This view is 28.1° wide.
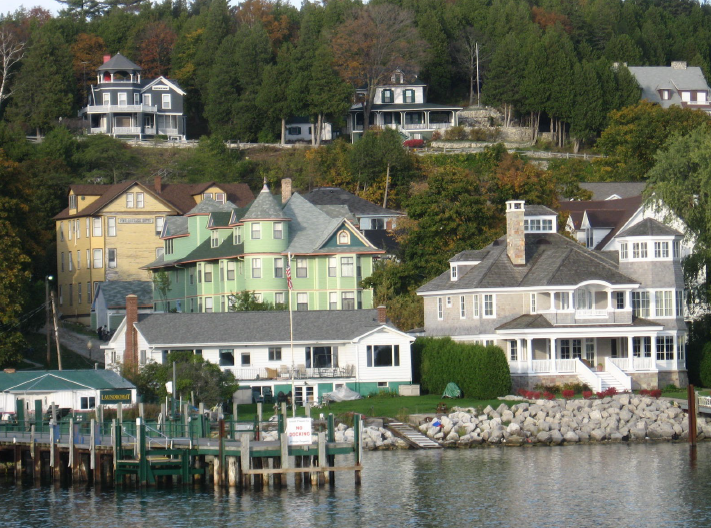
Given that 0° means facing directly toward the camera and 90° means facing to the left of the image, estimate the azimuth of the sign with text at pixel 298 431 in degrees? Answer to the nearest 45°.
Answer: approximately 0°
